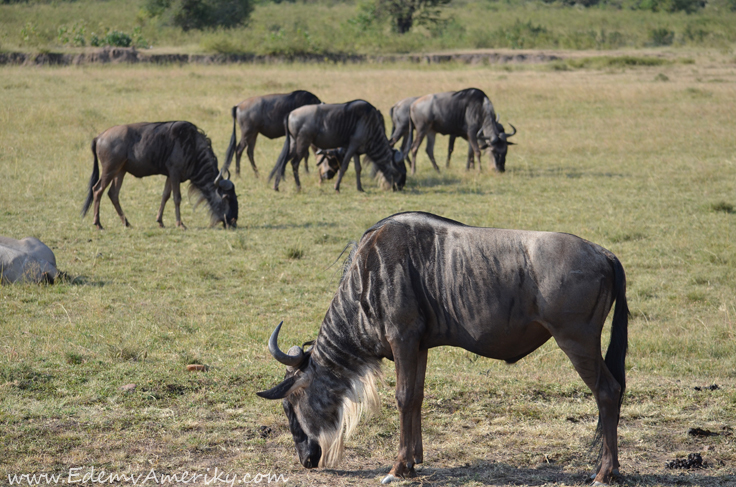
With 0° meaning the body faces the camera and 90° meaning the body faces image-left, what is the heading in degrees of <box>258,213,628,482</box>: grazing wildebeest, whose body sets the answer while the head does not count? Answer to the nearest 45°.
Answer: approximately 90°

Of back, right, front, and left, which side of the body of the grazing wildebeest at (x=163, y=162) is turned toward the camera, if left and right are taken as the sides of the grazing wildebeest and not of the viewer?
right

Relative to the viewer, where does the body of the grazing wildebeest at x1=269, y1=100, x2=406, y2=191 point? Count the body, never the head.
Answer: to the viewer's right

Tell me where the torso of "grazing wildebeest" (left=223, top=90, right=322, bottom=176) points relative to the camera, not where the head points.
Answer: to the viewer's right

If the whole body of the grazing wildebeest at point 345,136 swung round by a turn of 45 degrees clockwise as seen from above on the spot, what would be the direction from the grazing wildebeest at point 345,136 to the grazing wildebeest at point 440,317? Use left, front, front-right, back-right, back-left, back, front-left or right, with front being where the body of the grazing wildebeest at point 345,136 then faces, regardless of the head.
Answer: front-right

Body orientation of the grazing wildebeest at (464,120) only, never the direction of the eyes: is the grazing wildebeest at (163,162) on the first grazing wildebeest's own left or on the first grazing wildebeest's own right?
on the first grazing wildebeest's own right

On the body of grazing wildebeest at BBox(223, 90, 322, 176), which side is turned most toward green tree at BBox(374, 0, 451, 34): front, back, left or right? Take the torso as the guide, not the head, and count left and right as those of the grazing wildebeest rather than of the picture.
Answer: left

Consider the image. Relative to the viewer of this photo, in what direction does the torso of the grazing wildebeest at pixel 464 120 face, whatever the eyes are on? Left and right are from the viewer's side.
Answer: facing to the right of the viewer

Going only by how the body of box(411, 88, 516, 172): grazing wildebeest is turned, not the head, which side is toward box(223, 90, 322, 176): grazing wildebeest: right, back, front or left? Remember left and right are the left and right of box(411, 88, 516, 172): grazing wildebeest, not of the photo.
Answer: back
